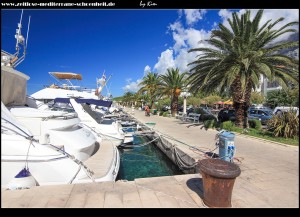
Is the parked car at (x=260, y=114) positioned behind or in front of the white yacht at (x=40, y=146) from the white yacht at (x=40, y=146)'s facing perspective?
behind

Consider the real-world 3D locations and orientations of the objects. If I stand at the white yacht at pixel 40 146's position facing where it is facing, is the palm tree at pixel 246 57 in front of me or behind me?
behind

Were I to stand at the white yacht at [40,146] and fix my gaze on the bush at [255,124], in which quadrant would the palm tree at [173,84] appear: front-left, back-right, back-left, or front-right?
front-left

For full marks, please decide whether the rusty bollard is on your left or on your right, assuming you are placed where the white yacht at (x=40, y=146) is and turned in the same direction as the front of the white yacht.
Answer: on your left

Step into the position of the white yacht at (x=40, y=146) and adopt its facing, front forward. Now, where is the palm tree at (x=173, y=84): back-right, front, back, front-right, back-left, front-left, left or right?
back-right

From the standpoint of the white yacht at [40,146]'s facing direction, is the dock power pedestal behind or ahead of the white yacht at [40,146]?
behind

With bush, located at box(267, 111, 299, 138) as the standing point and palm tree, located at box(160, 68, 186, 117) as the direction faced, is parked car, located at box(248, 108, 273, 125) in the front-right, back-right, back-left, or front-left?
front-right

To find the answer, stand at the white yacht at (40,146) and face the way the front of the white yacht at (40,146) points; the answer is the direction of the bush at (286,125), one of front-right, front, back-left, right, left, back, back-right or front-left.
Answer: back

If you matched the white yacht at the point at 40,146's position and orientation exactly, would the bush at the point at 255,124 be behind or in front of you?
behind
